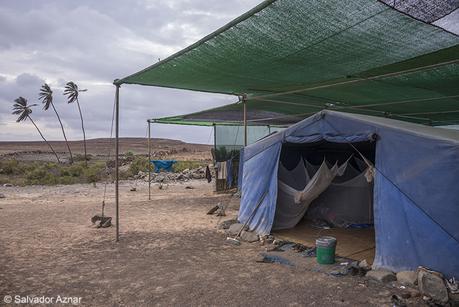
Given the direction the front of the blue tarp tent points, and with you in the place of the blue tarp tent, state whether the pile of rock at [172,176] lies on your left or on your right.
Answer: on your right

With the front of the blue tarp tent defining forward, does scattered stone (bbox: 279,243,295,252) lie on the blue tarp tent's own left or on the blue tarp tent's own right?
on the blue tarp tent's own right

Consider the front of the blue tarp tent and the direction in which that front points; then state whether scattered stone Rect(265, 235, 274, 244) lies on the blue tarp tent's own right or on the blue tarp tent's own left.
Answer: on the blue tarp tent's own right

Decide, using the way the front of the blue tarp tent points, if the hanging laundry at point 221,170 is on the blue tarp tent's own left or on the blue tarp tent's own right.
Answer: on the blue tarp tent's own right

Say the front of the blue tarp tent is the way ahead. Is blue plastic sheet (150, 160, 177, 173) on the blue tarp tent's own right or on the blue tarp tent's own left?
on the blue tarp tent's own right

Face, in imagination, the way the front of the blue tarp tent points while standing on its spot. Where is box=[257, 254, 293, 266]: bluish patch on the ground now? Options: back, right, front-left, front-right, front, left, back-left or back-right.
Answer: front-right

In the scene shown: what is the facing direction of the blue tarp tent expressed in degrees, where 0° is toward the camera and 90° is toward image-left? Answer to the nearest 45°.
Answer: approximately 45°
